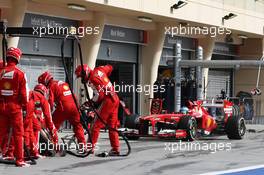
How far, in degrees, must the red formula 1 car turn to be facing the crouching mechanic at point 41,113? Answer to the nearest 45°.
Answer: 0° — it already faces them

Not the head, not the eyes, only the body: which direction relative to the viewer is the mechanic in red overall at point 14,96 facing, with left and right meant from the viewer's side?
facing away from the viewer and to the right of the viewer

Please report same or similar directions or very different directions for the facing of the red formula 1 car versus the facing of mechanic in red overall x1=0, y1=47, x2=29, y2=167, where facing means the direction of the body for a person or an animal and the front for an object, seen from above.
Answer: very different directions

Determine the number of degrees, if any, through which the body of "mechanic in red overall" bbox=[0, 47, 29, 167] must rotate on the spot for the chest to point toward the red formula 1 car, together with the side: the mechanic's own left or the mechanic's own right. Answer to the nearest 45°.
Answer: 0° — they already face it
